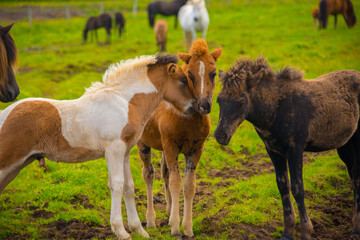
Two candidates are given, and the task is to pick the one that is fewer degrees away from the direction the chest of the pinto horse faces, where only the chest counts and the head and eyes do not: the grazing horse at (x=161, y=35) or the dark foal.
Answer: the dark foal

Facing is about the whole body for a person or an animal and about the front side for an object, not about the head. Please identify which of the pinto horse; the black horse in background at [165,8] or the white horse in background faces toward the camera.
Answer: the white horse in background

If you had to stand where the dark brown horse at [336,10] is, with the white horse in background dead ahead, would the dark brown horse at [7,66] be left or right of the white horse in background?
left

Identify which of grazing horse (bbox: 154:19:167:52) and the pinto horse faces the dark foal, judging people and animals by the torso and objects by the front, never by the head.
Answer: the pinto horse

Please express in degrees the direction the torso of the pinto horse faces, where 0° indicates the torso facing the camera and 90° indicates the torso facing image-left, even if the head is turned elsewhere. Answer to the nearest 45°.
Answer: approximately 270°
